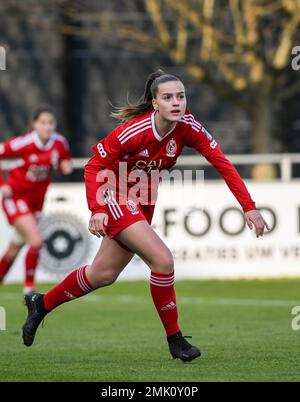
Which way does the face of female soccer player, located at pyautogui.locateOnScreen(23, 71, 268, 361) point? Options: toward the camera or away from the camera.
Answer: toward the camera

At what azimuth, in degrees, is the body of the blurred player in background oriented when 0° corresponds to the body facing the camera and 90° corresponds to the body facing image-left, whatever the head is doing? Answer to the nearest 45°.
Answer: approximately 315°

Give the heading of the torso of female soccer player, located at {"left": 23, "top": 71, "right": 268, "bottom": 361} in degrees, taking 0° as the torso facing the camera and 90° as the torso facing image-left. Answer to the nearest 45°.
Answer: approximately 315°

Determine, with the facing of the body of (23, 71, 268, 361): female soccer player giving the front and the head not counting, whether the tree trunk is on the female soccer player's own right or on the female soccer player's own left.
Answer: on the female soccer player's own left

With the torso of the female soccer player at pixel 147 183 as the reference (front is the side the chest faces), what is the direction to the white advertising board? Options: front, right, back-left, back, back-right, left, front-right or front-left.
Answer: back-left

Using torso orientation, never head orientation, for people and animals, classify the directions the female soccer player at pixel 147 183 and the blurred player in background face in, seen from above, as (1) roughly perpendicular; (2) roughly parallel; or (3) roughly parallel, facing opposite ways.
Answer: roughly parallel

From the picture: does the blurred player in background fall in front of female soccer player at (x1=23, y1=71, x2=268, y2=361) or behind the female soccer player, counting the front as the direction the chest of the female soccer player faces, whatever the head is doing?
behind

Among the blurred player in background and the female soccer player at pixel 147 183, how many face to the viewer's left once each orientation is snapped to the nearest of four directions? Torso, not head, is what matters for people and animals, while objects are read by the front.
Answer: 0
